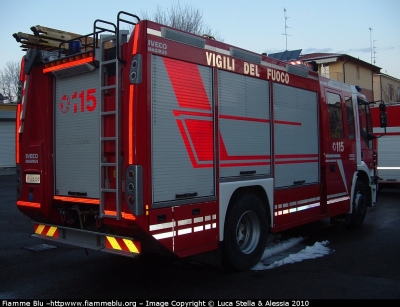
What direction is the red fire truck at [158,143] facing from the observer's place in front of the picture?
facing away from the viewer and to the right of the viewer

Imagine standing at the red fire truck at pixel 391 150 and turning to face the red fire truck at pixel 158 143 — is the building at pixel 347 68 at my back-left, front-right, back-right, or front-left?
back-right

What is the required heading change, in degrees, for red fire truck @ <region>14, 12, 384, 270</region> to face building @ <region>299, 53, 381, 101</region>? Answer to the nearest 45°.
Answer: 0° — it already faces it

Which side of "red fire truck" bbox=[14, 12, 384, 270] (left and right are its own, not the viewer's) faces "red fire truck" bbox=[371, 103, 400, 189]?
front
